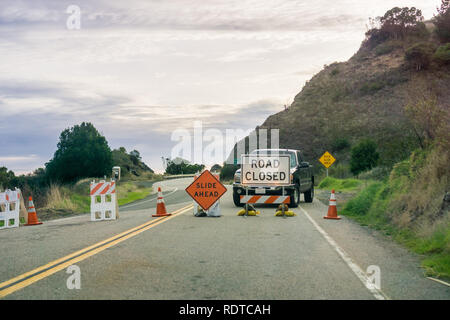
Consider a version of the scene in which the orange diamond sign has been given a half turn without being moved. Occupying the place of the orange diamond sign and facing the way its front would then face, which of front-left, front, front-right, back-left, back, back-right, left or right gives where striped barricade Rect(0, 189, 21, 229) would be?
left

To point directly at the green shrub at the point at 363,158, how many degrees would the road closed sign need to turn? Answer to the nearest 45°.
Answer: approximately 180°

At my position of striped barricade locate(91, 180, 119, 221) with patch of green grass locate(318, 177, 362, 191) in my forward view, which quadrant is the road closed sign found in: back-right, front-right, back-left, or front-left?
front-right

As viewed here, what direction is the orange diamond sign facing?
toward the camera

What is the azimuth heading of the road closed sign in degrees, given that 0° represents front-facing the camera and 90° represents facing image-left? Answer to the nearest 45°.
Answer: approximately 0°

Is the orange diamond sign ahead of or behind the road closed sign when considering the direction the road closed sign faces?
ahead

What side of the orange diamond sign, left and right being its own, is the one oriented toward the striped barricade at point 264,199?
left

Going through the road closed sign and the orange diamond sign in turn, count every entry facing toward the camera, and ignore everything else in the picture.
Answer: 2

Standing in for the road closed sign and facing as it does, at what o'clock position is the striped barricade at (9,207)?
The striped barricade is roughly at 2 o'clock from the road closed sign.

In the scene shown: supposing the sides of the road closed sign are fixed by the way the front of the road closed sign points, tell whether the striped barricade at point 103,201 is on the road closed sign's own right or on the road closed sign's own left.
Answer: on the road closed sign's own right

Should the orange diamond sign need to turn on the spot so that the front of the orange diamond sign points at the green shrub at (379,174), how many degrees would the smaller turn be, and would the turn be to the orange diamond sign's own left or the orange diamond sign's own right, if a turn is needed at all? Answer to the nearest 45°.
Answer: approximately 135° to the orange diamond sign's own left

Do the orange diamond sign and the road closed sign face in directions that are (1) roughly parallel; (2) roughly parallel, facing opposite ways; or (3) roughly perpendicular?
roughly parallel
